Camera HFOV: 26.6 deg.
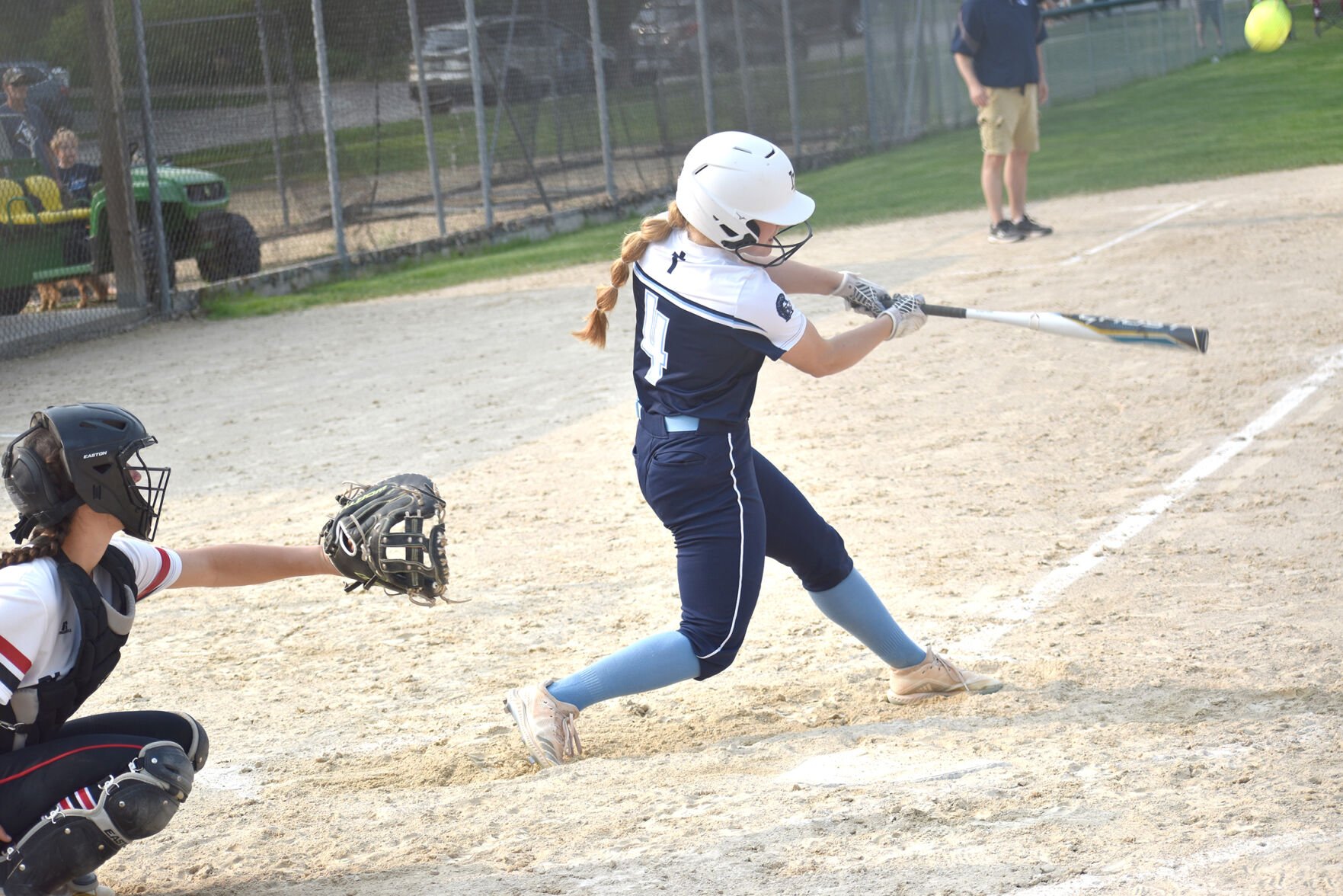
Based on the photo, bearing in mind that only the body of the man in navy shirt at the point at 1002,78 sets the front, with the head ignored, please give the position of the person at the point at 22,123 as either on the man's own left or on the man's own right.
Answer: on the man's own right

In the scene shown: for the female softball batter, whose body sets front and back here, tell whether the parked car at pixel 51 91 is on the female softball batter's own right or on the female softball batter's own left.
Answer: on the female softball batter's own left

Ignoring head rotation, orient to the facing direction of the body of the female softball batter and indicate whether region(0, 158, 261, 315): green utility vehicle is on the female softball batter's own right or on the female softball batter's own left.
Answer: on the female softball batter's own left

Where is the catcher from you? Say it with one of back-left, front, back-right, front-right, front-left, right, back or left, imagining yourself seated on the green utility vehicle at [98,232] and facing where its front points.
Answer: front-right

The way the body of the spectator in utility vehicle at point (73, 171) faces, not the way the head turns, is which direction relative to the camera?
toward the camera

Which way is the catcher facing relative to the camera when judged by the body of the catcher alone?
to the viewer's right

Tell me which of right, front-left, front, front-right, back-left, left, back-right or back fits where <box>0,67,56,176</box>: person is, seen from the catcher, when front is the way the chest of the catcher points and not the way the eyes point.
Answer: left

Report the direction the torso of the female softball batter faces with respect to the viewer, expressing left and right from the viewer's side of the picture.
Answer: facing away from the viewer and to the right of the viewer

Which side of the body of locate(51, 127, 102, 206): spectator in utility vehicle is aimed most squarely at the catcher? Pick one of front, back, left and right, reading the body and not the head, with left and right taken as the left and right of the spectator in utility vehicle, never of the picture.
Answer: front

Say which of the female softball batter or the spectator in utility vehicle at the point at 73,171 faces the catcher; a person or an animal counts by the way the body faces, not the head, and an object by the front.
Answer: the spectator in utility vehicle

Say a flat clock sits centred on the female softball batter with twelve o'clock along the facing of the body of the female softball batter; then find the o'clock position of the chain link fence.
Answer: The chain link fence is roughly at 10 o'clock from the female softball batter.

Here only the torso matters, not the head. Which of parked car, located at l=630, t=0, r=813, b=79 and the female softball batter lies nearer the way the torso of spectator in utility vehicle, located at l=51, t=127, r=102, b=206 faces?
the female softball batter

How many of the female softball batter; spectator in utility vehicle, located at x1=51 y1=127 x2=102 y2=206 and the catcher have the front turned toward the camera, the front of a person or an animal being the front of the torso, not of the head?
1

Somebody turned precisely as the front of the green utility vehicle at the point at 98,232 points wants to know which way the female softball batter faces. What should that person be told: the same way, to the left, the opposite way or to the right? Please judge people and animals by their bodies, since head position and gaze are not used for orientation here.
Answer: to the left
